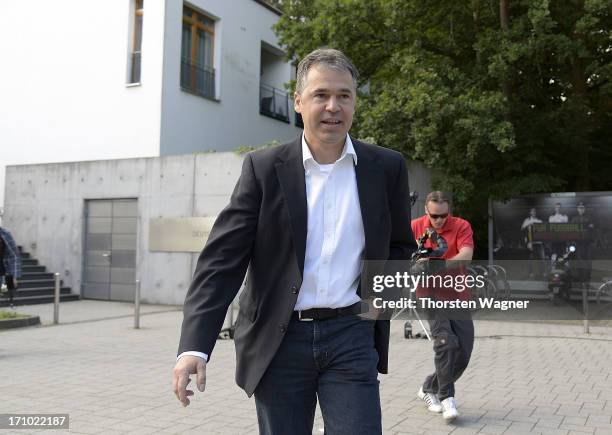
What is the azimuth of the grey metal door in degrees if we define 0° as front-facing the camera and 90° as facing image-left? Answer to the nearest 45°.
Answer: approximately 0°

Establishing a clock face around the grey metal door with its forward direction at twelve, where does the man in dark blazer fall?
The man in dark blazer is roughly at 12 o'clock from the grey metal door.

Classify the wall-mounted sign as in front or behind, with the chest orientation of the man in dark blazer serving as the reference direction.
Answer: behind

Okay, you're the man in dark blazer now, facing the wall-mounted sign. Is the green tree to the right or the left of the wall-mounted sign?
right

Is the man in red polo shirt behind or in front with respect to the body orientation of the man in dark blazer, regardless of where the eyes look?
behind

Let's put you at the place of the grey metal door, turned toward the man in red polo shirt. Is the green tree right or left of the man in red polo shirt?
left
